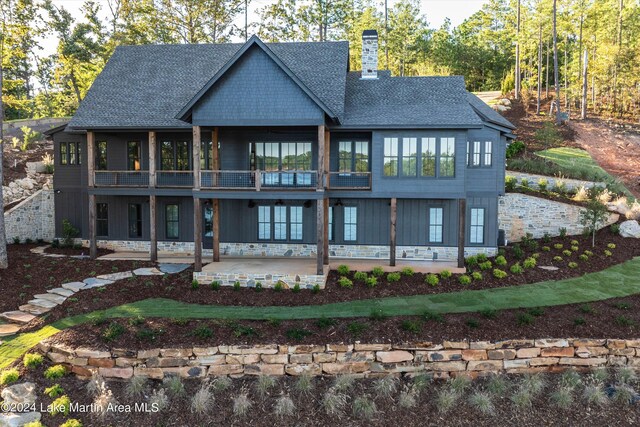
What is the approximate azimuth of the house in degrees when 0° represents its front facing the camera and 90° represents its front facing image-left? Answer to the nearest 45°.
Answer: approximately 0°

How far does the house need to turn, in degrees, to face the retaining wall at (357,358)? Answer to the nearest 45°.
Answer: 0° — it already faces it

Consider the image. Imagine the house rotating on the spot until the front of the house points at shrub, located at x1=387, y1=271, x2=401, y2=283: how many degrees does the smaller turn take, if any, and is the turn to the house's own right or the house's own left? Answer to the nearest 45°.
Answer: approximately 45° to the house's own left

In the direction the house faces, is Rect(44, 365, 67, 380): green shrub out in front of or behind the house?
in front

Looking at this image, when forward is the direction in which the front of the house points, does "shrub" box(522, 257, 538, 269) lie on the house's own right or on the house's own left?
on the house's own left
